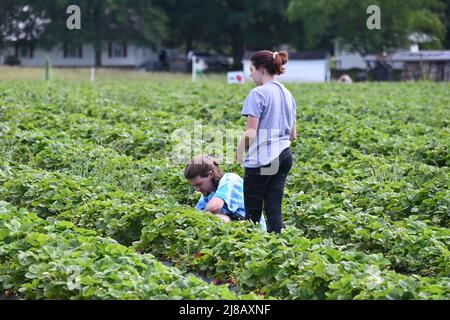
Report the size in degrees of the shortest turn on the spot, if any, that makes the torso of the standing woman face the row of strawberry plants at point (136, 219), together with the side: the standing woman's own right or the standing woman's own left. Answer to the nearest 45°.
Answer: approximately 45° to the standing woman's own left

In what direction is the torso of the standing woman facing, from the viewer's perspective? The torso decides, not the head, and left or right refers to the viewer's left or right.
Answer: facing away from the viewer and to the left of the viewer

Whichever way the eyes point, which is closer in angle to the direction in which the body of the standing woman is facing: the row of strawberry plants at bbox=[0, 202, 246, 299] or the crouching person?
the crouching person
